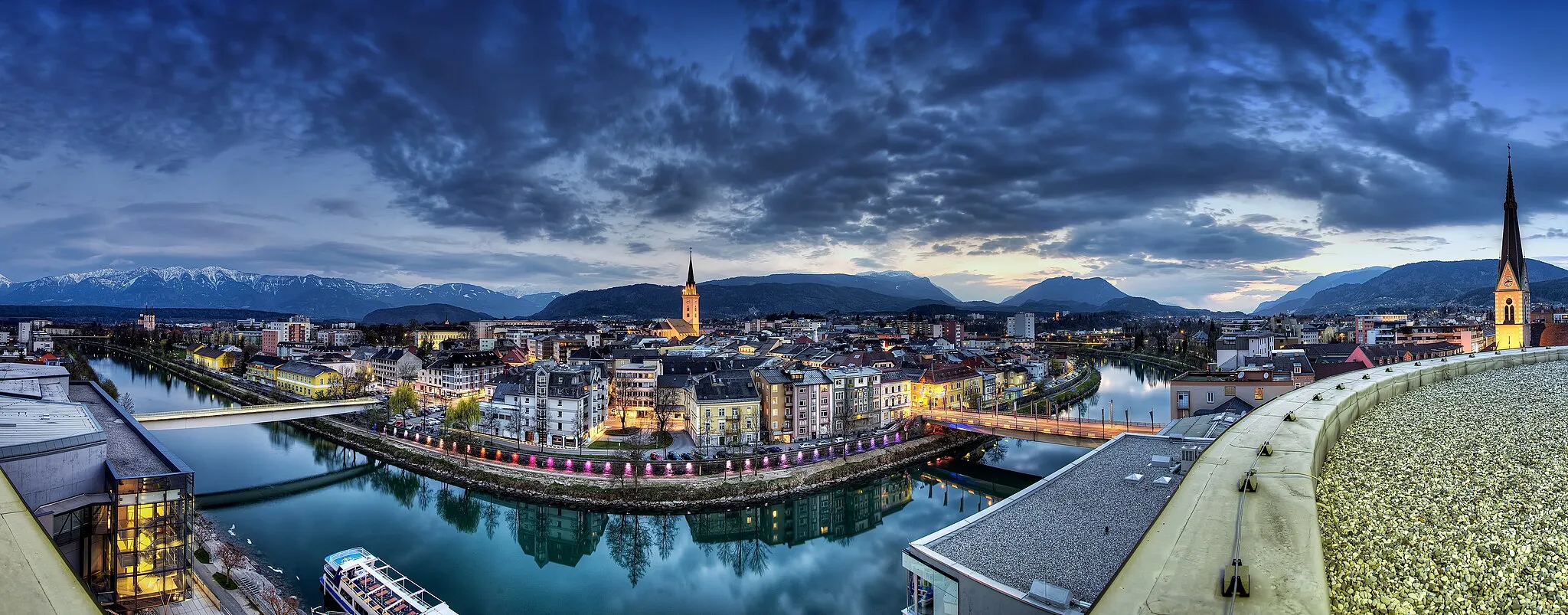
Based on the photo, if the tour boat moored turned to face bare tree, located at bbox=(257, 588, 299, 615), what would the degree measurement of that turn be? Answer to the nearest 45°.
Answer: approximately 45° to its left

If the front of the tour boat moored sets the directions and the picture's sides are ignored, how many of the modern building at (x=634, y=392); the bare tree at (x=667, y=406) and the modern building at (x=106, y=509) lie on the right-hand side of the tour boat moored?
2

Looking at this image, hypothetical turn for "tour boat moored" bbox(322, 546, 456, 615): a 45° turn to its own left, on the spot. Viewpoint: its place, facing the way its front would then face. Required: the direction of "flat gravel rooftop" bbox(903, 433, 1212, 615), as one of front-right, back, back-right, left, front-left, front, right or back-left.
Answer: back-left

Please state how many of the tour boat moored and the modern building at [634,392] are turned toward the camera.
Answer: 1

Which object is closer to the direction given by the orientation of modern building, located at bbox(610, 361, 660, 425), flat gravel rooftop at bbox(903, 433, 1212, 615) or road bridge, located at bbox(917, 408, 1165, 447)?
the flat gravel rooftop

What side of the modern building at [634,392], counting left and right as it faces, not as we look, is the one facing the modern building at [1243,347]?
left

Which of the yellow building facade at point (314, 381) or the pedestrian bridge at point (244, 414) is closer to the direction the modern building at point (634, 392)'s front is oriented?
the pedestrian bridge

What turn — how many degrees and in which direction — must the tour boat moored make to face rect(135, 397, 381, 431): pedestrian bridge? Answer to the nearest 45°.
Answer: approximately 45° to its right

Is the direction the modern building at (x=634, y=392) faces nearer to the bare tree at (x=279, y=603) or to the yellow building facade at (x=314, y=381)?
the bare tree

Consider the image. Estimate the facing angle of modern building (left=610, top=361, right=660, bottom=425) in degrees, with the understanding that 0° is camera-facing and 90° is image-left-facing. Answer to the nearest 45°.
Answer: approximately 0°

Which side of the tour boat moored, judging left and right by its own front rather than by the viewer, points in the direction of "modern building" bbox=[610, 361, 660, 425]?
right

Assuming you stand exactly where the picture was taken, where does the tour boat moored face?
facing away from the viewer and to the left of the viewer
